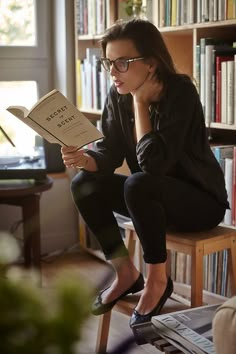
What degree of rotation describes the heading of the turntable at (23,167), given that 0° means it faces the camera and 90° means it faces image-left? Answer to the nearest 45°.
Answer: approximately 0°

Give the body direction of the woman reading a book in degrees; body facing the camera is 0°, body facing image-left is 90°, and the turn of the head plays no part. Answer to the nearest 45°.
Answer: approximately 45°

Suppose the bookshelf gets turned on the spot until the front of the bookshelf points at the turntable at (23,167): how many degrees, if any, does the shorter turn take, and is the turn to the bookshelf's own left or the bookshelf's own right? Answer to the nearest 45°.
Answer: approximately 45° to the bookshelf's own right

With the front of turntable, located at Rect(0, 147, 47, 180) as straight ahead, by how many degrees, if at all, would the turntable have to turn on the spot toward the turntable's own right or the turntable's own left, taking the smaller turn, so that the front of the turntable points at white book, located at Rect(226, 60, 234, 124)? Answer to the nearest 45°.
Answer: approximately 45° to the turntable's own left

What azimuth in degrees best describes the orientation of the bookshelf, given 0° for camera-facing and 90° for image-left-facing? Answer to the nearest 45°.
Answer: approximately 45°
